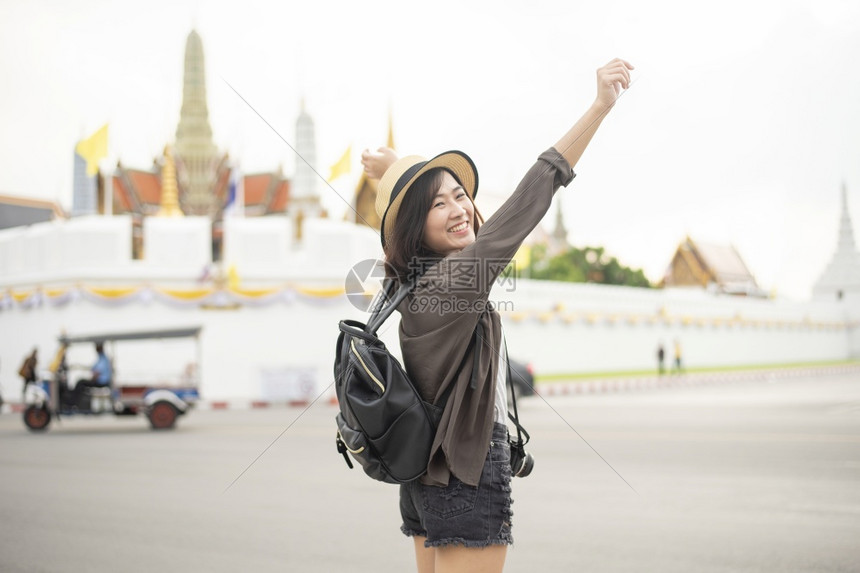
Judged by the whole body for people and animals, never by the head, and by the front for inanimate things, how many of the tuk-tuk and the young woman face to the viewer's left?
1

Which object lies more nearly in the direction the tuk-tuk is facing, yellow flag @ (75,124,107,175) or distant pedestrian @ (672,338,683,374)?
the yellow flag

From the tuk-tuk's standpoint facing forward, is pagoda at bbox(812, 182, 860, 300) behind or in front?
behind

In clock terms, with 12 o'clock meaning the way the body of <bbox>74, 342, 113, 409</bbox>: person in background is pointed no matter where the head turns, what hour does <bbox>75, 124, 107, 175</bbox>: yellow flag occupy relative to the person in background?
The yellow flag is roughly at 3 o'clock from the person in background.

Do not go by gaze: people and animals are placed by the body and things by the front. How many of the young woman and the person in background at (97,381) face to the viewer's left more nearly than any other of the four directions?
1

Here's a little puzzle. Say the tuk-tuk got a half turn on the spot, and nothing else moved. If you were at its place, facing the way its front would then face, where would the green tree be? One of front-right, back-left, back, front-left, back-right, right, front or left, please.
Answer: front-left

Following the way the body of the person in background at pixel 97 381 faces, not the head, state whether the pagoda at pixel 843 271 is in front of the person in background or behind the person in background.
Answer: behind

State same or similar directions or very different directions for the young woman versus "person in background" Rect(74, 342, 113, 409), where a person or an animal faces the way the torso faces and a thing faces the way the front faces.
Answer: very different directions

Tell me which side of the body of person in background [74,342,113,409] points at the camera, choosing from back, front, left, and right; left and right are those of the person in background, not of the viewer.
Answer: left

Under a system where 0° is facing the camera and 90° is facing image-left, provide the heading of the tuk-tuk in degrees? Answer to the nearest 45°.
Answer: approximately 90°

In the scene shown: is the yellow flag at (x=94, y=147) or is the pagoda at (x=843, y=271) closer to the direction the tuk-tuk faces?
the yellow flag
